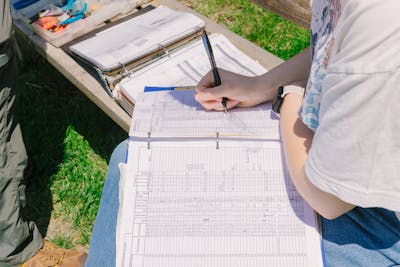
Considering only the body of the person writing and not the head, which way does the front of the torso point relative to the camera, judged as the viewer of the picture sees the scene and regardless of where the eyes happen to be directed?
to the viewer's left

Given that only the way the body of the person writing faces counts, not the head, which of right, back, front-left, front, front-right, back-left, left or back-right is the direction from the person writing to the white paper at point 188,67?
front-right

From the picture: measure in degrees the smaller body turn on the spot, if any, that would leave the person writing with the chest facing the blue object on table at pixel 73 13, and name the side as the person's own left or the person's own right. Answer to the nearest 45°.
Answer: approximately 45° to the person's own right

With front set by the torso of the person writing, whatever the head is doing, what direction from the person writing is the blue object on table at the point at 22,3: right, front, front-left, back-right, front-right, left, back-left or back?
front-right

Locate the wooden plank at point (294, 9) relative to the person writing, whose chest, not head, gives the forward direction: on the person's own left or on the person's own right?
on the person's own right
